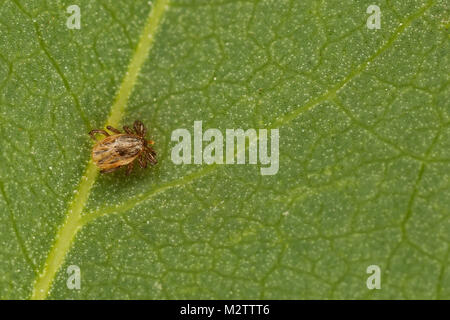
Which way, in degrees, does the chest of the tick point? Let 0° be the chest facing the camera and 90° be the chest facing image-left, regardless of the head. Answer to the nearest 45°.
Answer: approximately 270°
